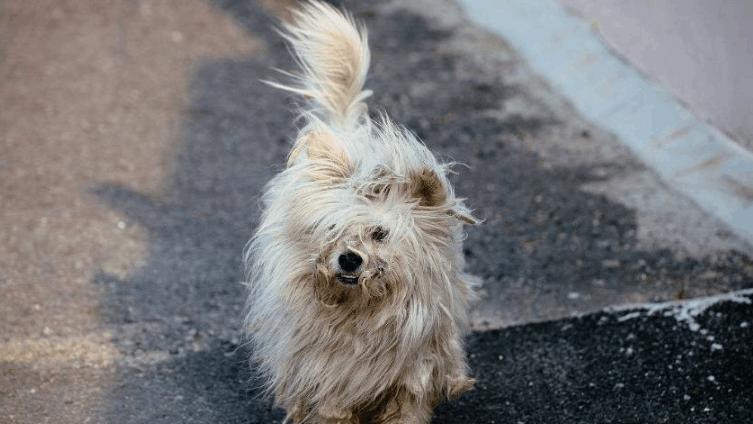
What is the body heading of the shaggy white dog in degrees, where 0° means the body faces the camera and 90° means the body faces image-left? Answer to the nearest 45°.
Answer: approximately 0°

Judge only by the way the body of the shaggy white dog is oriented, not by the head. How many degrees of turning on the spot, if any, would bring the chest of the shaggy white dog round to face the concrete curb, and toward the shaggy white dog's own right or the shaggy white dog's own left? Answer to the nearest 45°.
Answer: approximately 135° to the shaggy white dog's own left
